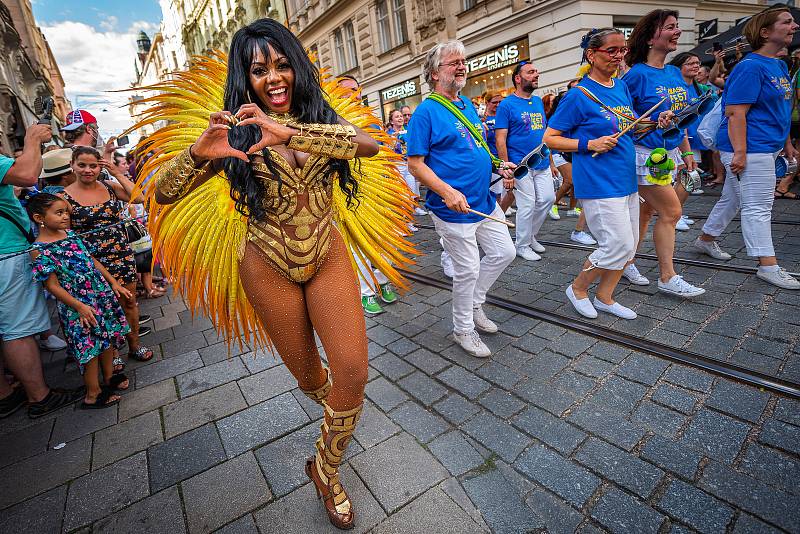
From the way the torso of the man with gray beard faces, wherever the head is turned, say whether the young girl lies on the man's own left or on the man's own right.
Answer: on the man's own right

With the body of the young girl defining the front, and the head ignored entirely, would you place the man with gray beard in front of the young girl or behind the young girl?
in front

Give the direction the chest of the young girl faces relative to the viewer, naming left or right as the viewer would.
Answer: facing the viewer and to the right of the viewer
